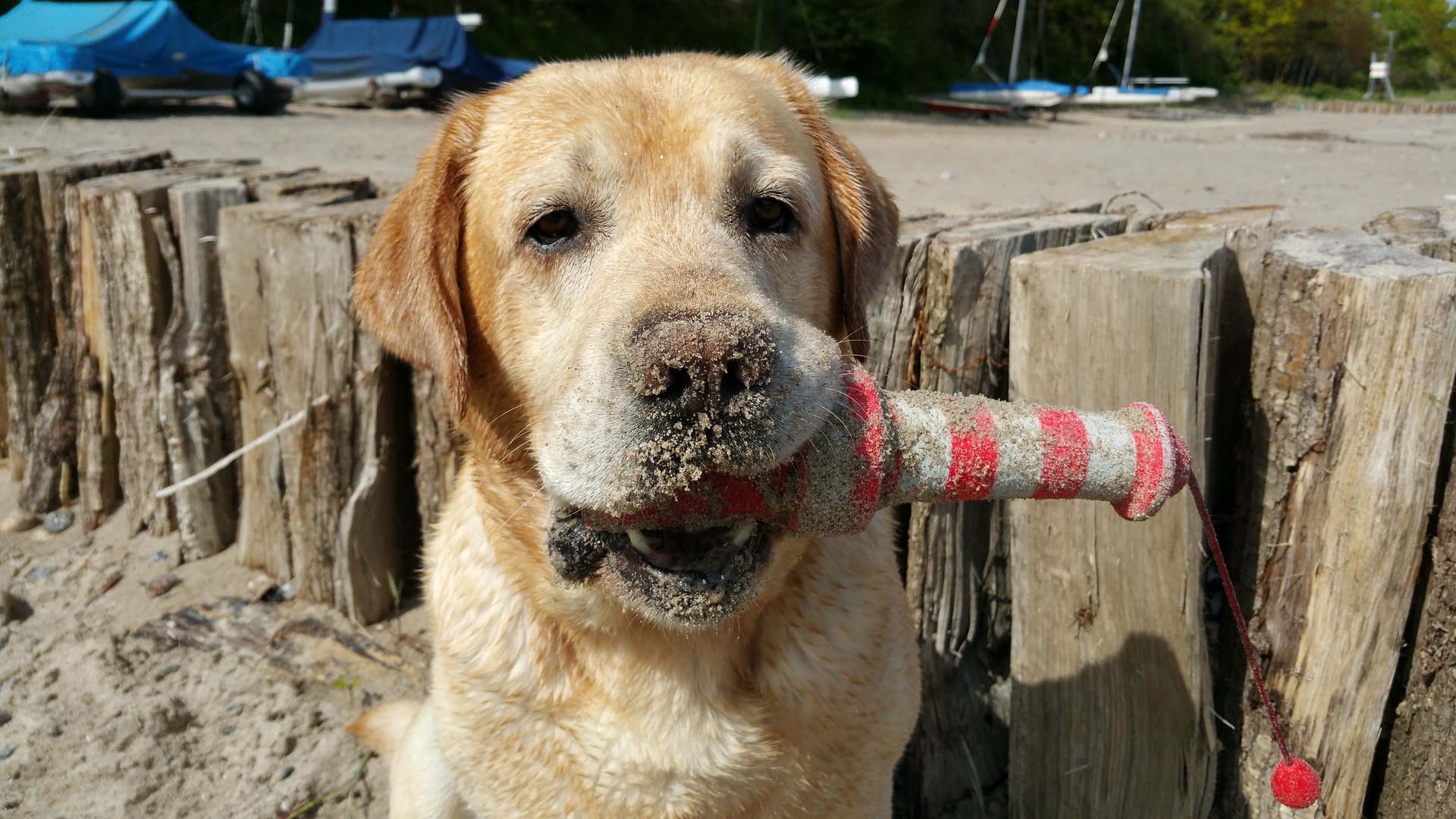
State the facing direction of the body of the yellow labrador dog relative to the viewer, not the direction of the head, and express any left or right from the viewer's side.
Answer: facing the viewer

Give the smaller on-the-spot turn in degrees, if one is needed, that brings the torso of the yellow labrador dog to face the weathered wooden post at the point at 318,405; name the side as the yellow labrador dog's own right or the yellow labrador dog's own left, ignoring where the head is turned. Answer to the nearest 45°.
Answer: approximately 135° to the yellow labrador dog's own right

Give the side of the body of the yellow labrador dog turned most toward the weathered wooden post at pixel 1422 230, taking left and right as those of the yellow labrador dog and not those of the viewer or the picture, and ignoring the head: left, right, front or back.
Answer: left

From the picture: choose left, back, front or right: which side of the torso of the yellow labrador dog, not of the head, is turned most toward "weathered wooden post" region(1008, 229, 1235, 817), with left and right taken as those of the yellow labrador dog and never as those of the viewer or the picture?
left

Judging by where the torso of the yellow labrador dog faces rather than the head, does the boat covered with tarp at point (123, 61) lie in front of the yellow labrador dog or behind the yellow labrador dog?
behind

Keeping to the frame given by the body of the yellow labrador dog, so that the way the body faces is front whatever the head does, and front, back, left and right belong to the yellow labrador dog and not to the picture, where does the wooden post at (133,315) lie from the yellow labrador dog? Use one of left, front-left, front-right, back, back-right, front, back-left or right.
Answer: back-right

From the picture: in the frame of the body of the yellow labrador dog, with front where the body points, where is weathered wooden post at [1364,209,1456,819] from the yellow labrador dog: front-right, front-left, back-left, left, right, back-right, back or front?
left
